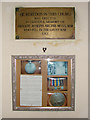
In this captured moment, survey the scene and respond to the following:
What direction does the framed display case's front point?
toward the camera
